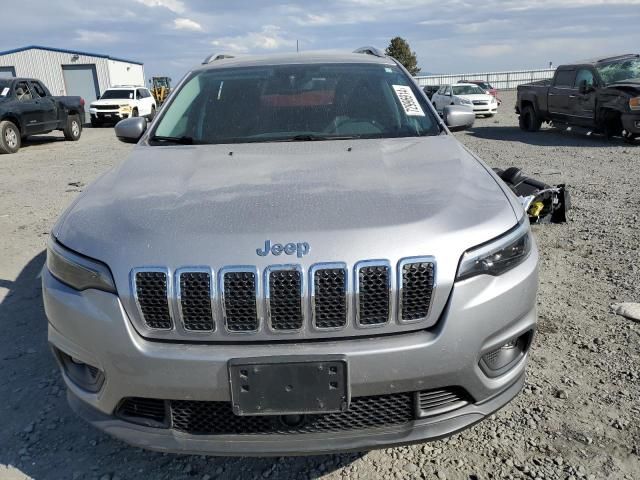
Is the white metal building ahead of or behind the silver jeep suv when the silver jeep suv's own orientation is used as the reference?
behind

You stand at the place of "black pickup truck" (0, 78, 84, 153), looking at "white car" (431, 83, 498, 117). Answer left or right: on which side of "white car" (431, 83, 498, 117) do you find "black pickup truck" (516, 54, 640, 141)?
right

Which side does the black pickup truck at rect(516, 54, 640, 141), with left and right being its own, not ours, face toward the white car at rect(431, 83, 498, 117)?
back

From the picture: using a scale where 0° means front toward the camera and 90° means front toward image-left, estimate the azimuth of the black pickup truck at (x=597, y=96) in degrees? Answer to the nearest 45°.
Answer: approximately 315°

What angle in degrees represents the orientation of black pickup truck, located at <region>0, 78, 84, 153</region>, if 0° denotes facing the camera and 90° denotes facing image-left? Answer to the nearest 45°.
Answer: approximately 45°

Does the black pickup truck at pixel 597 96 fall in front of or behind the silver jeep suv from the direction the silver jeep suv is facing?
behind

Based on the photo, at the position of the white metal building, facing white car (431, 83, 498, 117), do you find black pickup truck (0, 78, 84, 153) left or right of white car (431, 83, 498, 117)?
right

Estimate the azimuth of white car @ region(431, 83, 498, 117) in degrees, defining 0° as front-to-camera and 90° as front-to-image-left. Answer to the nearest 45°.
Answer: approximately 315°

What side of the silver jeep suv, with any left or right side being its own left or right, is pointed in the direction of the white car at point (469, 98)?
back

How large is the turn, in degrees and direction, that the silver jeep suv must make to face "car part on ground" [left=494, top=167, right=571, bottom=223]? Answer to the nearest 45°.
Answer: approximately 135° to its left

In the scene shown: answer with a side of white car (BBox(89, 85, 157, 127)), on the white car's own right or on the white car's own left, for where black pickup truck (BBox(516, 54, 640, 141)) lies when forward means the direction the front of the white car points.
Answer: on the white car's own left
